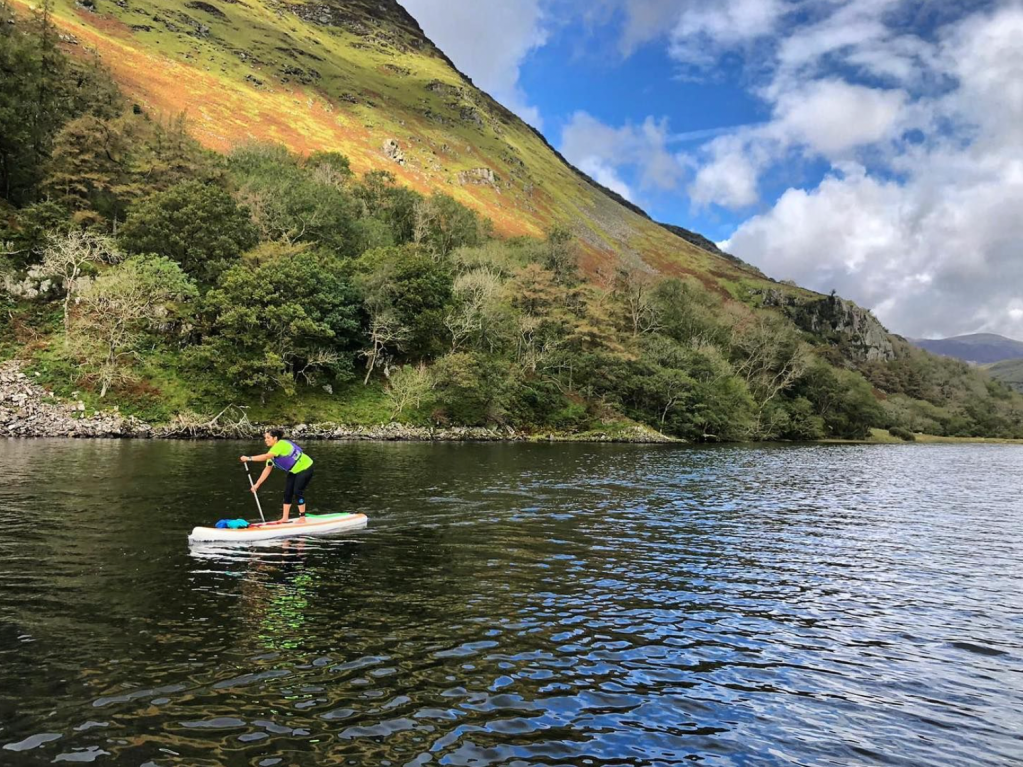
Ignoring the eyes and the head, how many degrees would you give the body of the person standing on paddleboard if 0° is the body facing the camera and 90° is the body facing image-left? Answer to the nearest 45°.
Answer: approximately 90°

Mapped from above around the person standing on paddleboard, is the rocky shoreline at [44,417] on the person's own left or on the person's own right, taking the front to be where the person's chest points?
on the person's own right
